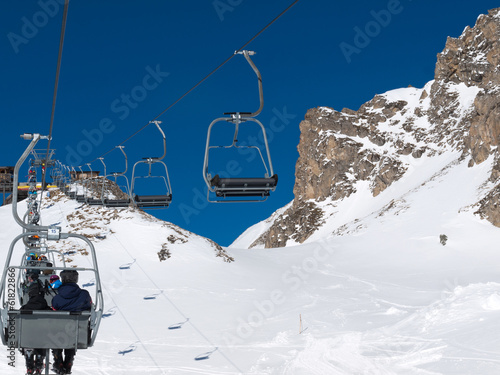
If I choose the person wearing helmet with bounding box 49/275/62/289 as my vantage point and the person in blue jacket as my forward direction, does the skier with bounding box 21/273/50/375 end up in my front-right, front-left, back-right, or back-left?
front-right

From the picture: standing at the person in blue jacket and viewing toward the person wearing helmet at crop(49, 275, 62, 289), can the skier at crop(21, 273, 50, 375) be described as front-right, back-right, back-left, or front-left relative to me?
front-left

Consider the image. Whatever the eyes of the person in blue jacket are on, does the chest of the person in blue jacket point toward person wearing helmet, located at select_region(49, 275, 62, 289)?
yes

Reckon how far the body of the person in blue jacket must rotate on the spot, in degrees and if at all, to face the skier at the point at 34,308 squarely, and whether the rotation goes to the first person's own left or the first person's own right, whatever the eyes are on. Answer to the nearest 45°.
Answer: approximately 45° to the first person's own left

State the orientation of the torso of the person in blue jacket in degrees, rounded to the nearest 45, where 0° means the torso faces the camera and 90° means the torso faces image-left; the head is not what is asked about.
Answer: approximately 180°
